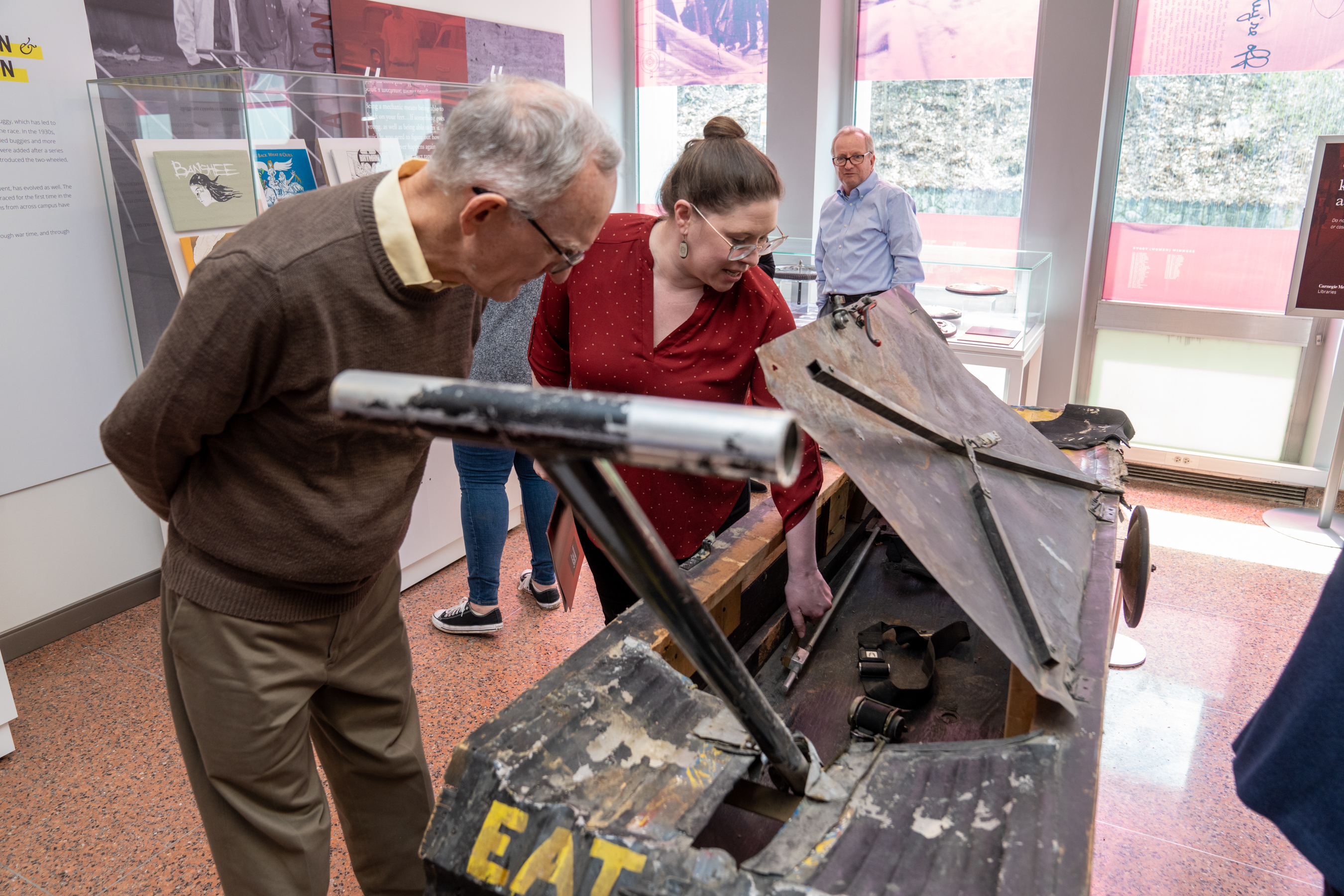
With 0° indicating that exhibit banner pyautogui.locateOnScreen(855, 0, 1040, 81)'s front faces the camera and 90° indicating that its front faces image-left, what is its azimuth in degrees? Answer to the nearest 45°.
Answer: approximately 0°

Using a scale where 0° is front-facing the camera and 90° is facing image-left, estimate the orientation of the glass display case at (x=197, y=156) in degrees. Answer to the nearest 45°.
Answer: approximately 315°

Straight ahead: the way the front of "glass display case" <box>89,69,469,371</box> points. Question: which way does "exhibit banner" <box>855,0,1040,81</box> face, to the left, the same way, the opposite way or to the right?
to the right

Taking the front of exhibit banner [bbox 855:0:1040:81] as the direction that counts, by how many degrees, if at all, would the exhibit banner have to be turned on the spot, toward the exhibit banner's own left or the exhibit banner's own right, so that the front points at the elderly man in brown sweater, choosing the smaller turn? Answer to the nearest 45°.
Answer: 0° — it already faces them

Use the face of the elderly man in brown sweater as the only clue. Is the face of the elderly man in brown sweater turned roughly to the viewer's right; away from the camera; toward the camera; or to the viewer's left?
to the viewer's right
